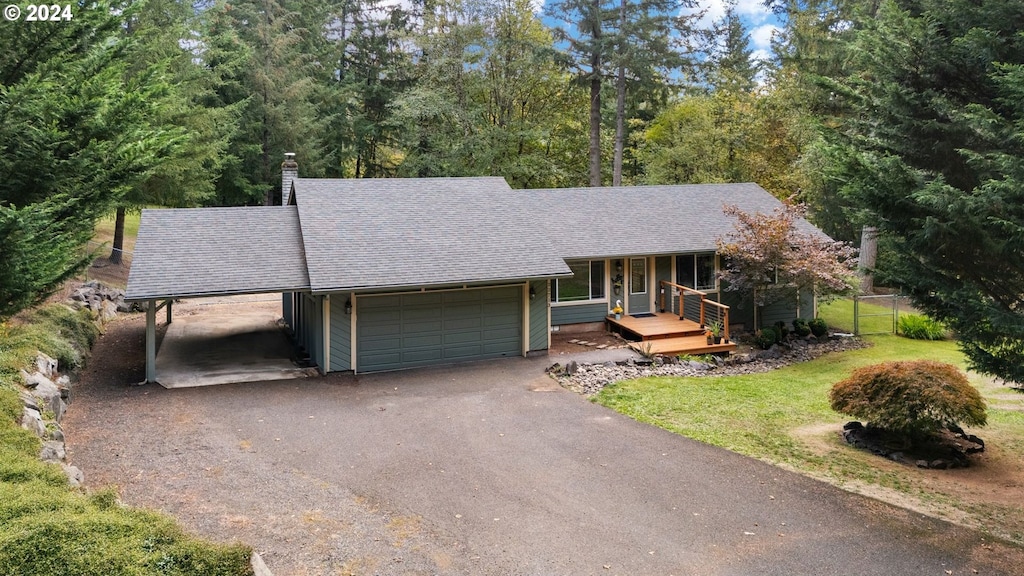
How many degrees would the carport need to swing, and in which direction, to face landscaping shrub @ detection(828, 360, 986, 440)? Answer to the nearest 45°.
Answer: approximately 45° to its left

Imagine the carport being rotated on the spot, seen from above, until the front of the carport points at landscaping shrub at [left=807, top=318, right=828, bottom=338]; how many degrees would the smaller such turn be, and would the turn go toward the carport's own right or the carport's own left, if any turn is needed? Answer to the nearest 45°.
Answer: approximately 90° to the carport's own left

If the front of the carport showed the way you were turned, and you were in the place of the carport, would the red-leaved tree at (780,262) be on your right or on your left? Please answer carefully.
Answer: on your left

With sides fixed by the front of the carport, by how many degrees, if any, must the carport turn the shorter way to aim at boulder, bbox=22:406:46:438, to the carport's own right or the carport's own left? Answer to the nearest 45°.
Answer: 0° — it already faces it

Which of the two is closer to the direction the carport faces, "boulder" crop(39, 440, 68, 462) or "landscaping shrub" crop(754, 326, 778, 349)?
the boulder

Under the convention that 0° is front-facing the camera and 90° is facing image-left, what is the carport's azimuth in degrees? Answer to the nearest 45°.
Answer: approximately 0°

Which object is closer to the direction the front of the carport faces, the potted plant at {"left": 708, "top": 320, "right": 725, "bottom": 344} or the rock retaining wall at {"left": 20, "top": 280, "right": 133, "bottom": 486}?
the rock retaining wall

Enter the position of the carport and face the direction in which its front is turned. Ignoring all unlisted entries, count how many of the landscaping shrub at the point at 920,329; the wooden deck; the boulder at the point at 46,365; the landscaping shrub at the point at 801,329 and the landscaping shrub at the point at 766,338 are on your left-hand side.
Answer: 4

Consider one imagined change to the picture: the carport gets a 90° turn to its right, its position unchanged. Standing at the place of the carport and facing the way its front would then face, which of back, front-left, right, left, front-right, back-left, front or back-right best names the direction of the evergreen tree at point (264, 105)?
right

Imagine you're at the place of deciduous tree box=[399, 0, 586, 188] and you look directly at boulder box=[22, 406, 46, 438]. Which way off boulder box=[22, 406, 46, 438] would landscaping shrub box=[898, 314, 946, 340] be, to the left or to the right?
left

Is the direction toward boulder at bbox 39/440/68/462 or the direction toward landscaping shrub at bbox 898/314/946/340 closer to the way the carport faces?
the boulder

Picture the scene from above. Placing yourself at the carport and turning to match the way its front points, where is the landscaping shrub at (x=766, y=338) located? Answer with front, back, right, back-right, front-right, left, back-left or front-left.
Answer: left

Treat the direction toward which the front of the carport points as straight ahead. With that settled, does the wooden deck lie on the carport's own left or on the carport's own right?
on the carport's own left
